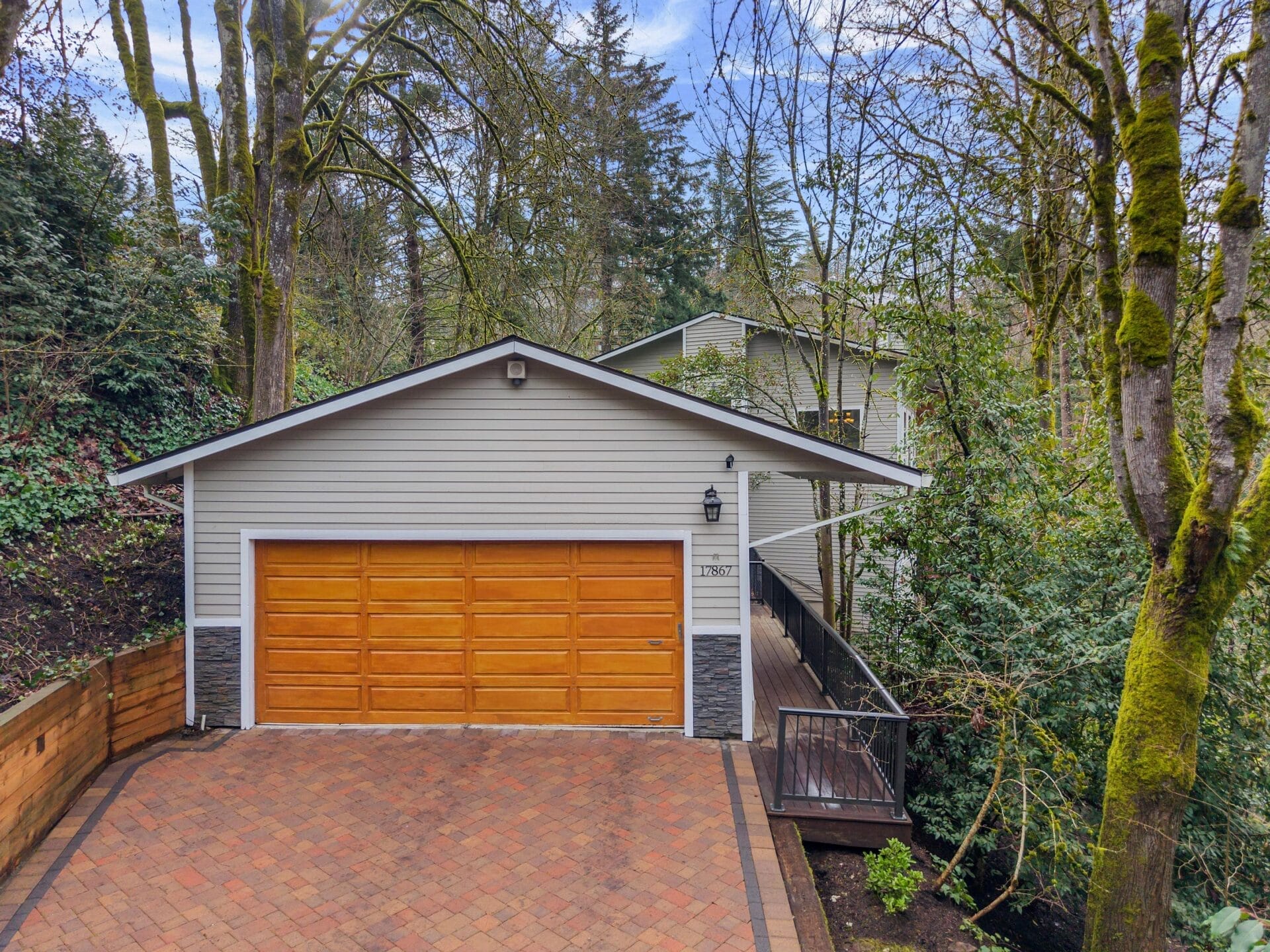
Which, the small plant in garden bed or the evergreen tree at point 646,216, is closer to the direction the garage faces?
the small plant in garden bed

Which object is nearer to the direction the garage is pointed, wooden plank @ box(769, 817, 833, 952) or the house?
the wooden plank

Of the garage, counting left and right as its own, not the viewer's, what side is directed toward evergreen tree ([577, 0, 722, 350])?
back

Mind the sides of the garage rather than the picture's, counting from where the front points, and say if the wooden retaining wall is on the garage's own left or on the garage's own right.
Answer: on the garage's own right

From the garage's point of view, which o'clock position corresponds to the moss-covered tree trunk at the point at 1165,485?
The moss-covered tree trunk is roughly at 10 o'clock from the garage.

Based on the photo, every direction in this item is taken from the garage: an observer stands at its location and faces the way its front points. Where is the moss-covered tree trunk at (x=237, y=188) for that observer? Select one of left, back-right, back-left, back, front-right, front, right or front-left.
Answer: back-right

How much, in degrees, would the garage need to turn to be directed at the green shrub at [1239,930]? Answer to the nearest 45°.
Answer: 0° — it already faces it

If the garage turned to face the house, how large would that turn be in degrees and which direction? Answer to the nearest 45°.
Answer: approximately 135° to its left

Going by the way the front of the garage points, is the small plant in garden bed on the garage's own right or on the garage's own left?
on the garage's own left

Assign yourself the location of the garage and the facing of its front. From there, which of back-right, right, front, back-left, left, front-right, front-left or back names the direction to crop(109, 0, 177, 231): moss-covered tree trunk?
back-right

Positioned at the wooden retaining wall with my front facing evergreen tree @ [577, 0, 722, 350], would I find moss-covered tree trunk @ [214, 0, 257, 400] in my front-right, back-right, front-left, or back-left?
front-left

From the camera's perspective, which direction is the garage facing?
toward the camera
